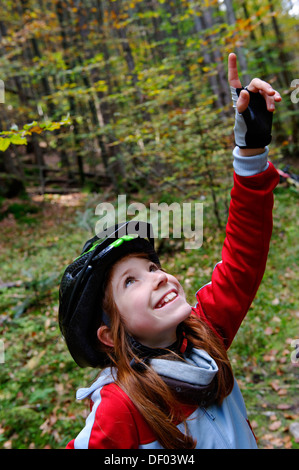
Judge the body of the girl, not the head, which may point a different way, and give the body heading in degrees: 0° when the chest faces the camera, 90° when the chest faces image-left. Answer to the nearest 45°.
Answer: approximately 315°

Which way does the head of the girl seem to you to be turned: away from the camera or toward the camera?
toward the camera
